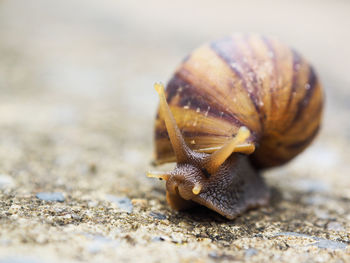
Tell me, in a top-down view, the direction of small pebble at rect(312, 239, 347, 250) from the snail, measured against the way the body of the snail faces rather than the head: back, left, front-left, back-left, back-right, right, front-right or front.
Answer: left

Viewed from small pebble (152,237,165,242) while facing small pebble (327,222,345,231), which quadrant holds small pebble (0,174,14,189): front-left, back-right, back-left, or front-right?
back-left

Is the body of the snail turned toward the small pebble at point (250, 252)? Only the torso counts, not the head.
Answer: no

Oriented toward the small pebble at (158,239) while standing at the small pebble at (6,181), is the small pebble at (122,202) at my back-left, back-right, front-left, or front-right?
front-left

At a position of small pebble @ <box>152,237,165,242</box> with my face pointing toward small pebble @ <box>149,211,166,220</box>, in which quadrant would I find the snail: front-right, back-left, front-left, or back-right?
front-right

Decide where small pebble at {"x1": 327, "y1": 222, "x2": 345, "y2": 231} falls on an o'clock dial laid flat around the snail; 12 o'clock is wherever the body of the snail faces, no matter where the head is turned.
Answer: The small pebble is roughly at 8 o'clock from the snail.

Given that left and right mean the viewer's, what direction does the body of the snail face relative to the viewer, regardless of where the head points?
facing the viewer and to the left of the viewer

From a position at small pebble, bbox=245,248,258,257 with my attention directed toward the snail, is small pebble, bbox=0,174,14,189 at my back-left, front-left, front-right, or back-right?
front-left

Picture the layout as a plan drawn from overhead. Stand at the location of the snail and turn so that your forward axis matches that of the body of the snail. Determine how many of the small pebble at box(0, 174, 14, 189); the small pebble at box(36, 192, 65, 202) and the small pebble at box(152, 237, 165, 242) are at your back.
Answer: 0

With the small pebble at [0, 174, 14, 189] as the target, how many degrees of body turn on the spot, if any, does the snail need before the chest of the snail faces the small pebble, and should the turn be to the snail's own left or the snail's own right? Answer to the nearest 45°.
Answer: approximately 45° to the snail's own right

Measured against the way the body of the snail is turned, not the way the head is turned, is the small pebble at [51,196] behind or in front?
in front
